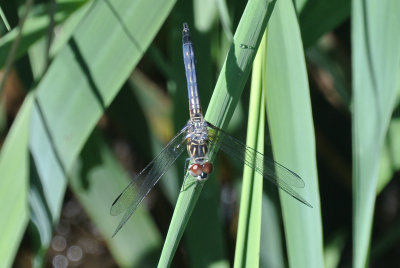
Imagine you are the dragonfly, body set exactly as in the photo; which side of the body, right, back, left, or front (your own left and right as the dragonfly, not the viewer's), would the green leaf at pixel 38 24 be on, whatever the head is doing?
right

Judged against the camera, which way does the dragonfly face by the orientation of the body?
toward the camera

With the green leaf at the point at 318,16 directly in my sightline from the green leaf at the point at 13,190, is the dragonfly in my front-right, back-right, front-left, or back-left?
front-right

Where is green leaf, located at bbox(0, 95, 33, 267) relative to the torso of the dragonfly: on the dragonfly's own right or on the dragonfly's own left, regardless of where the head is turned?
on the dragonfly's own right
